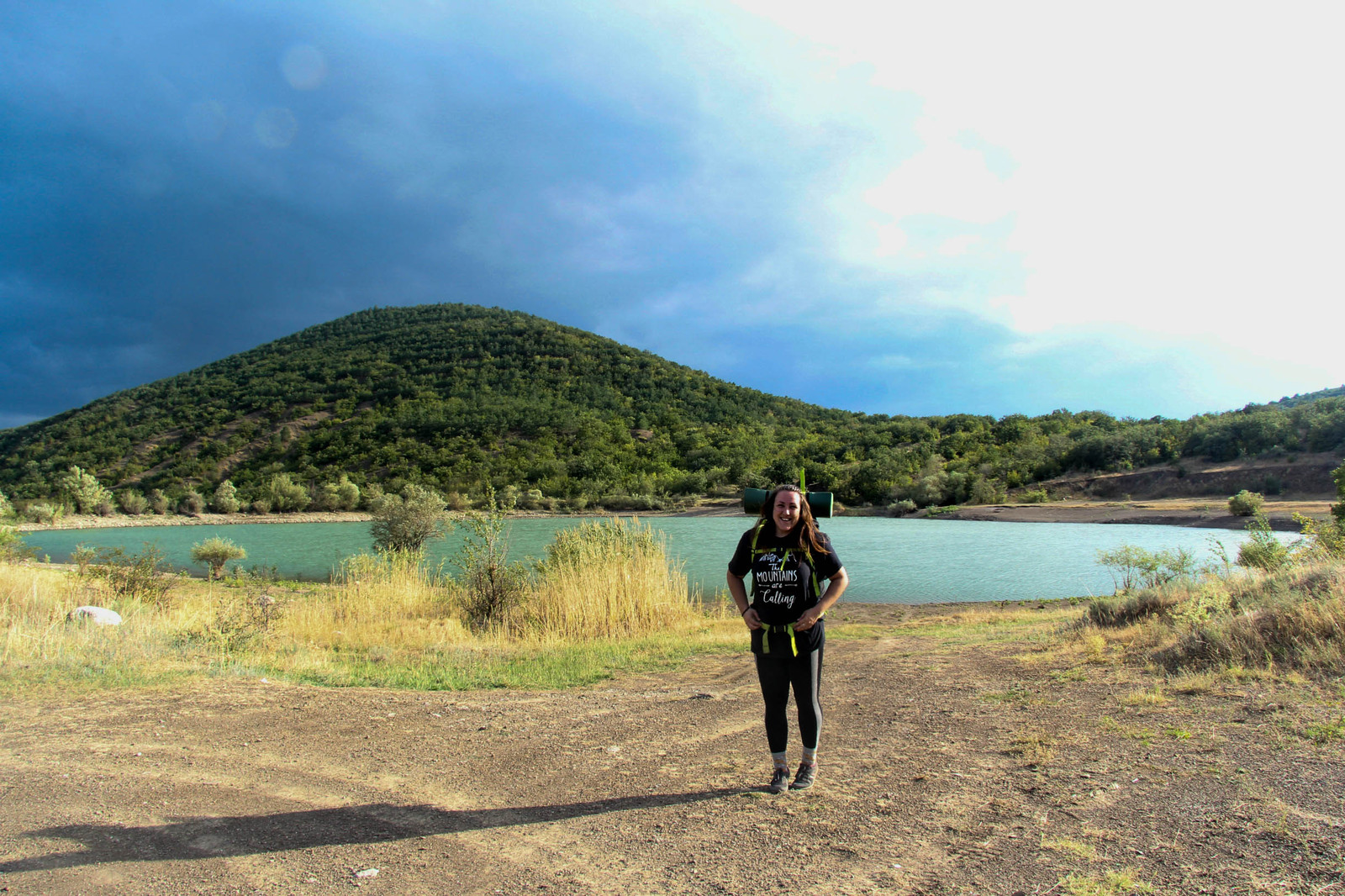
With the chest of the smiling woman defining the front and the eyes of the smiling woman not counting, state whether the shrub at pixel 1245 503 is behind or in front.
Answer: behind

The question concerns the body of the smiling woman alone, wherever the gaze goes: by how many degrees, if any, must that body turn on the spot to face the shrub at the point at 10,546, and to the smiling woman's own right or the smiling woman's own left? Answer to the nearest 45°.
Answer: approximately 135° to the smiling woman's own right

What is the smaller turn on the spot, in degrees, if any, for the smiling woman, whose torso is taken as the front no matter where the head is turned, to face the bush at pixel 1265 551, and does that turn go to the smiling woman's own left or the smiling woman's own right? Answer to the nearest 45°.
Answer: approximately 135° to the smiling woman's own left

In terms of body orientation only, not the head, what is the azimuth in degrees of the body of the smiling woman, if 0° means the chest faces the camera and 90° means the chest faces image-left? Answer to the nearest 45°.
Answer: approximately 0°

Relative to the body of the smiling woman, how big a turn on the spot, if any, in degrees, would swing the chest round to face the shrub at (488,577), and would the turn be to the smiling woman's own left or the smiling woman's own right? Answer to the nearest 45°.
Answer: approximately 135° to the smiling woman's own right

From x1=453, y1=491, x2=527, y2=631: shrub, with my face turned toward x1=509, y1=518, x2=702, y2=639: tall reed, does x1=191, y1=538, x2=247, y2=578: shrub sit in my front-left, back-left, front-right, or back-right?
back-left

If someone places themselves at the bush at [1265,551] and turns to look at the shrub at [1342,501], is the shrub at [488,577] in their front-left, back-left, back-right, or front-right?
back-left

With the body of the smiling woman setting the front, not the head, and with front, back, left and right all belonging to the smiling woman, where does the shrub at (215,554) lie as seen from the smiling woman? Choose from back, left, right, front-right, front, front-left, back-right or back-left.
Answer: back-right

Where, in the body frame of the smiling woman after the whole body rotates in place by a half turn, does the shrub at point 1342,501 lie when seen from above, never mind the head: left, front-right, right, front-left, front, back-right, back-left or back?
front-right

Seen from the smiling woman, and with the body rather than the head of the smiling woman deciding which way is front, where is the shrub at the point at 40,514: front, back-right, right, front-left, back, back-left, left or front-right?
back-right
